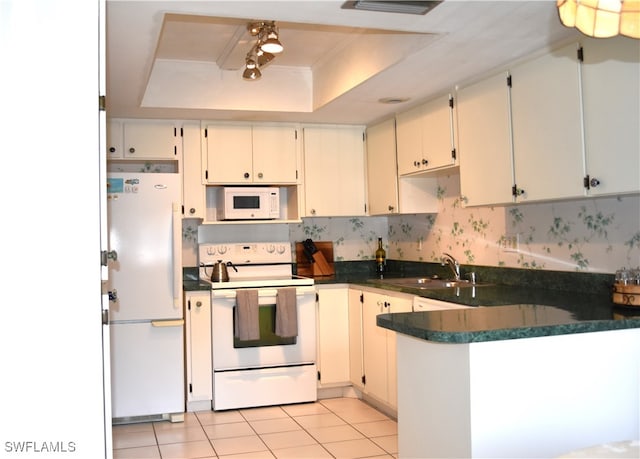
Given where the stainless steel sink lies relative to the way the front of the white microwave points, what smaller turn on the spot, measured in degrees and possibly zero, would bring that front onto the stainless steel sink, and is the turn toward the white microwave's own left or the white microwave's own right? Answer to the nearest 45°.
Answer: approximately 45° to the white microwave's own left

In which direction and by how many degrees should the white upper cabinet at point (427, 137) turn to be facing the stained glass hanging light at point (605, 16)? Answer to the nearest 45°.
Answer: approximately 45° to its left

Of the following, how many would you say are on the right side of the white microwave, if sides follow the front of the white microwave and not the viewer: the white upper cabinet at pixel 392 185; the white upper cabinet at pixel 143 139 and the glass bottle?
1

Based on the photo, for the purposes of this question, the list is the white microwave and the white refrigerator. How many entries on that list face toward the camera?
2

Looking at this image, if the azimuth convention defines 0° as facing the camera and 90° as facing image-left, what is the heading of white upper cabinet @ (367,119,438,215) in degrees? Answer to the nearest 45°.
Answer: approximately 45°

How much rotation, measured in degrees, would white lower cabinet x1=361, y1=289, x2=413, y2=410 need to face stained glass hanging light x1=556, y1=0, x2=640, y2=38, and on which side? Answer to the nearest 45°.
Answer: approximately 45° to its left

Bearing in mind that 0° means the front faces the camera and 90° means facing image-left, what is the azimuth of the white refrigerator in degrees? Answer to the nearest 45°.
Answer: approximately 0°

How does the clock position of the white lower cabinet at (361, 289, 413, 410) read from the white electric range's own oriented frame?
The white lower cabinet is roughly at 10 o'clock from the white electric range.

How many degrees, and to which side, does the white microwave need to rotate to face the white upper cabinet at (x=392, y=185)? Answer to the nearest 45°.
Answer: approximately 90° to its left

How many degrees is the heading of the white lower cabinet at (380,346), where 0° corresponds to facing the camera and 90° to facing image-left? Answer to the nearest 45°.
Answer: approximately 45°
